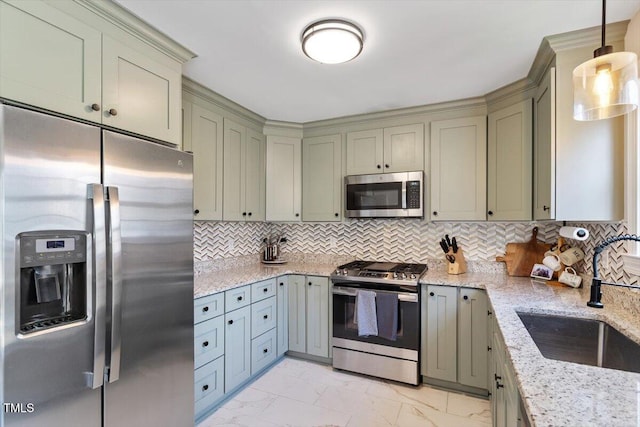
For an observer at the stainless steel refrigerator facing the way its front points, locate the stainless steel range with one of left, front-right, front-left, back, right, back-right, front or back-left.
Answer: front-left

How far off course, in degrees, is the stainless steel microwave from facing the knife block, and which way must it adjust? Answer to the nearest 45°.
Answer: approximately 90° to its left

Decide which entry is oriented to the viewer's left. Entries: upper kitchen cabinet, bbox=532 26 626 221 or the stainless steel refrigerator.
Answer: the upper kitchen cabinet

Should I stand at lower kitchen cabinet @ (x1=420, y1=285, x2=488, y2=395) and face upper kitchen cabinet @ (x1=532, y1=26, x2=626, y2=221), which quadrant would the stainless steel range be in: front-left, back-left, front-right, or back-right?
back-right

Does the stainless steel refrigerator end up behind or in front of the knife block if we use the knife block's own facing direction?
in front

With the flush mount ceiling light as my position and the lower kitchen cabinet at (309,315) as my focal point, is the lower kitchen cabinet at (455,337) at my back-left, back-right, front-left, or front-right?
front-right

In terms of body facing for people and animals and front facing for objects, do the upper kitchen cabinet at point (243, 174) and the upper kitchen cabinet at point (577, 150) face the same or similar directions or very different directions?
very different directions

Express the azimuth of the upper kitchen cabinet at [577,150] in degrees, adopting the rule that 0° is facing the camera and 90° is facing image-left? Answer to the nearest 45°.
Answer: approximately 90°

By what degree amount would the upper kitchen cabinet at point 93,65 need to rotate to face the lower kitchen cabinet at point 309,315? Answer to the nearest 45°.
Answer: approximately 90° to its left

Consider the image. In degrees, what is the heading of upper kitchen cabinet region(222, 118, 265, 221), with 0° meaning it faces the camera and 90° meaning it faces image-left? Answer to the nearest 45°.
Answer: approximately 315°

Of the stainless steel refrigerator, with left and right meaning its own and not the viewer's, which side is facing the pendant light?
front

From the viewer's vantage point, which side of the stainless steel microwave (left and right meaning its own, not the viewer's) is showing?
front

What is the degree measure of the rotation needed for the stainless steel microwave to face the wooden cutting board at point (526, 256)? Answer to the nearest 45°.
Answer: approximately 90° to its left

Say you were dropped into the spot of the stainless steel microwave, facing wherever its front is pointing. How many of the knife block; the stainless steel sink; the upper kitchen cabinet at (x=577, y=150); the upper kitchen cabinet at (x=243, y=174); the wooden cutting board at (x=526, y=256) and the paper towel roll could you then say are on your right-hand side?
1

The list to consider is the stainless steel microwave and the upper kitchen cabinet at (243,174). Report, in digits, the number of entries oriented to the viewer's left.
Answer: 0

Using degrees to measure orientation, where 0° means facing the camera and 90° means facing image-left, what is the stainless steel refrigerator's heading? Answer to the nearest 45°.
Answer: approximately 315°

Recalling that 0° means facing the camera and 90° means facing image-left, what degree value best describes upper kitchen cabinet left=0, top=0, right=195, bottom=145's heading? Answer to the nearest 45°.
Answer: approximately 315°

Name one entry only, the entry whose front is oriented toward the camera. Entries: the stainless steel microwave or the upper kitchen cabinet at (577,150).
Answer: the stainless steel microwave
